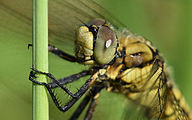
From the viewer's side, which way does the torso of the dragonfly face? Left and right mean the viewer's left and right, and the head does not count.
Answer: facing to the left of the viewer
